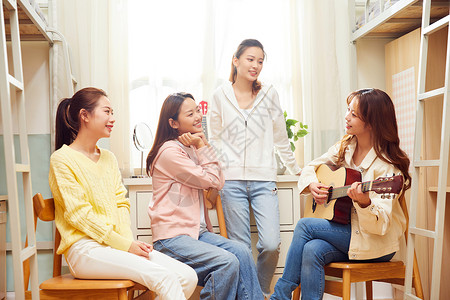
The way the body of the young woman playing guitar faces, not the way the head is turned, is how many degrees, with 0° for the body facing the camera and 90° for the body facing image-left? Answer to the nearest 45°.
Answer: approximately 45°

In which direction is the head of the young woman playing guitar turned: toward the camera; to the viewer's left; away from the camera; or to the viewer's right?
to the viewer's left

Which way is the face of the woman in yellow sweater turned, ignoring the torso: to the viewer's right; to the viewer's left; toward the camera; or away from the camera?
to the viewer's right

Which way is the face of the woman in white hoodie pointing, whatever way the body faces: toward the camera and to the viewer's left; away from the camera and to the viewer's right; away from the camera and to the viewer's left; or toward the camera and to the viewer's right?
toward the camera and to the viewer's right

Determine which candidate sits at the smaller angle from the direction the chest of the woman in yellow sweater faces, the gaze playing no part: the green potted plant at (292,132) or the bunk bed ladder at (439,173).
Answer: the bunk bed ladder

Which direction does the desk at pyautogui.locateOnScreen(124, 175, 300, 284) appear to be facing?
toward the camera

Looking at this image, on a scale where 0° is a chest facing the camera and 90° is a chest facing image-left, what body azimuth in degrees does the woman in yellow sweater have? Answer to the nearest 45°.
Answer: approximately 315°

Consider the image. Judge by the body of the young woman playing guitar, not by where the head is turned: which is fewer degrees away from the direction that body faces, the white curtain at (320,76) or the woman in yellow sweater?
the woman in yellow sweater

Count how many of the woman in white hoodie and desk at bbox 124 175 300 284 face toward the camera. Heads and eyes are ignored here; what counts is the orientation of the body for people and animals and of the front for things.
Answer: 2

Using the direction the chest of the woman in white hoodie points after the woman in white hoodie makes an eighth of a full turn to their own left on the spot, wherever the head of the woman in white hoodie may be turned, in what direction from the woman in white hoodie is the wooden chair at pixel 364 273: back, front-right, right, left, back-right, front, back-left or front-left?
front

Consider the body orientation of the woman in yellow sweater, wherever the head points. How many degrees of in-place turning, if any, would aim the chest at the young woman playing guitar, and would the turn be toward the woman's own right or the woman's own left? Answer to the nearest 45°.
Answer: approximately 45° to the woman's own left

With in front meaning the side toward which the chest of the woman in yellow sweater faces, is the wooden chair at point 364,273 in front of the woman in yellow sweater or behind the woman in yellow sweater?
in front

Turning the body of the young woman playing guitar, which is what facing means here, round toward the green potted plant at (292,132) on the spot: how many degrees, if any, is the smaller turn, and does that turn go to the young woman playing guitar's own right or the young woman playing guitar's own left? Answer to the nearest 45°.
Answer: approximately 90° to the young woman playing guitar's own right

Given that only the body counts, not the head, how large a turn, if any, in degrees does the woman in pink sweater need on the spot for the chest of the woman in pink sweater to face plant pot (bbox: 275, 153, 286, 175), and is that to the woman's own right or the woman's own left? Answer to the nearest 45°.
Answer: approximately 90° to the woman's own left
